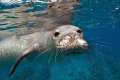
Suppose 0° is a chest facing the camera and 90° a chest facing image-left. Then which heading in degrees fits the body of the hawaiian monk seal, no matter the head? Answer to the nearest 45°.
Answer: approximately 315°
